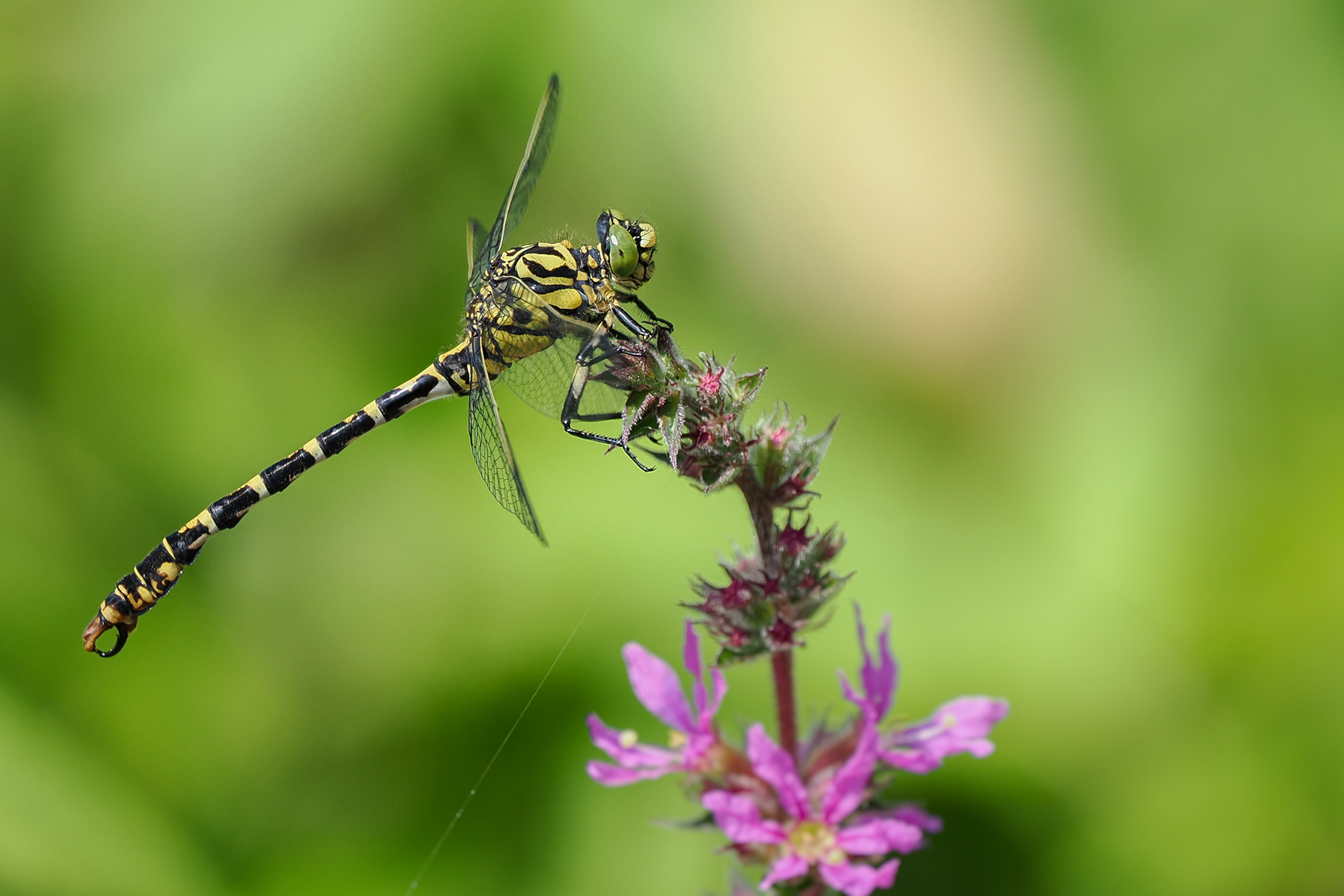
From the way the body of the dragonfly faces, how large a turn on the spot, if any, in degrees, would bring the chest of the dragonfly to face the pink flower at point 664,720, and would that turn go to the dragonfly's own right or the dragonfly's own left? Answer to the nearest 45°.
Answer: approximately 45° to the dragonfly's own right

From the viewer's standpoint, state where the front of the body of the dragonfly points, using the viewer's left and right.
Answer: facing to the right of the viewer

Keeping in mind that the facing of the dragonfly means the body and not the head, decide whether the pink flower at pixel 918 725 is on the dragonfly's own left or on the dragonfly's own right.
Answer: on the dragonfly's own right

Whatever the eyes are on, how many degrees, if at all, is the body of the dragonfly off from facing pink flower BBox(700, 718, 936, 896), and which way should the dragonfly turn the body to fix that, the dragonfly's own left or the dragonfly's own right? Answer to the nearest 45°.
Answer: approximately 45° to the dragonfly's own right
